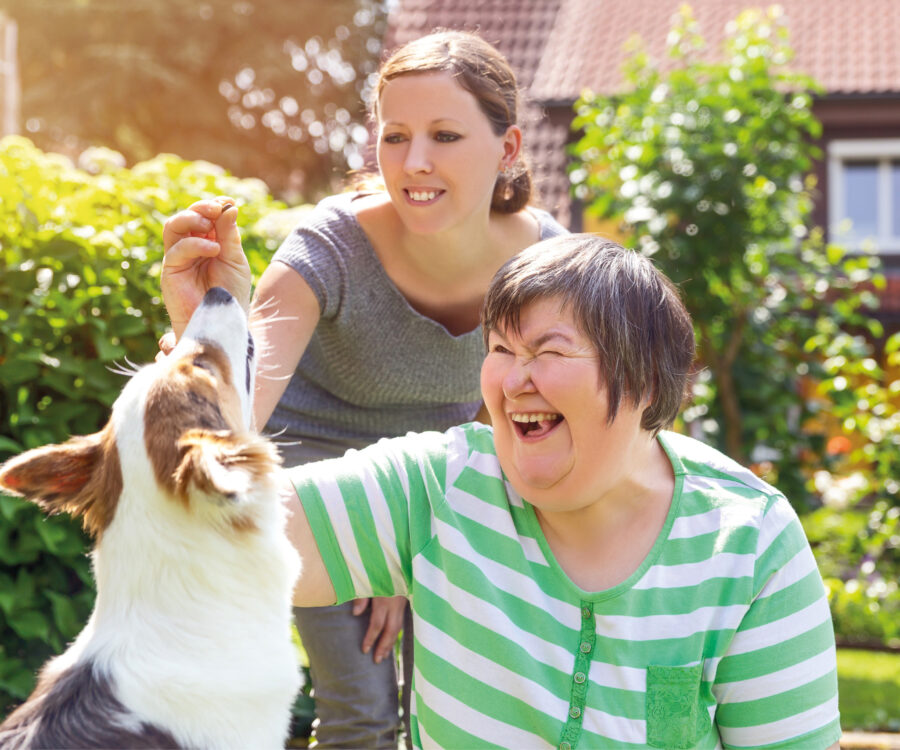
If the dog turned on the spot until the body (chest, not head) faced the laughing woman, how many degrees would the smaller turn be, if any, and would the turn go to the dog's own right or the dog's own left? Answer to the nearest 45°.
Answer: approximately 45° to the dog's own right

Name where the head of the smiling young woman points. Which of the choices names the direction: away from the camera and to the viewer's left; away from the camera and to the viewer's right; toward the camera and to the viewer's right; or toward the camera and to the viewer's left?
toward the camera and to the viewer's left

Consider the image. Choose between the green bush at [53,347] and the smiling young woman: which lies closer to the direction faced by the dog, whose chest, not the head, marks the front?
the smiling young woman

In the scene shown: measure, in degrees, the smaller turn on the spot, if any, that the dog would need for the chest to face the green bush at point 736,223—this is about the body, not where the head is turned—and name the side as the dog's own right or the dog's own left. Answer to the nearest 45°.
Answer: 0° — it already faces it

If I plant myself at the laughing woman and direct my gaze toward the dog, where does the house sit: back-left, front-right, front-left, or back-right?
back-right

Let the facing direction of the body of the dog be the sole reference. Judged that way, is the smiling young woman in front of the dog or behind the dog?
in front

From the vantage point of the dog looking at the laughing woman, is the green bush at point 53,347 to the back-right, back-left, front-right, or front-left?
back-left

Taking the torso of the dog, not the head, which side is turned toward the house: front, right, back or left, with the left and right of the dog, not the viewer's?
front

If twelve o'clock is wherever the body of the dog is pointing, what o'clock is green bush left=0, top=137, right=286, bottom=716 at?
The green bush is roughly at 10 o'clock from the dog.

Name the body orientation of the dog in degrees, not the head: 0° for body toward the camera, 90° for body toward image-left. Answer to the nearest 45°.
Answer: approximately 225°

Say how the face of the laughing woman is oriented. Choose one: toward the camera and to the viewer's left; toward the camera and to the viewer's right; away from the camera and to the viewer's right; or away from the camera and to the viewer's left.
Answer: toward the camera and to the viewer's left
